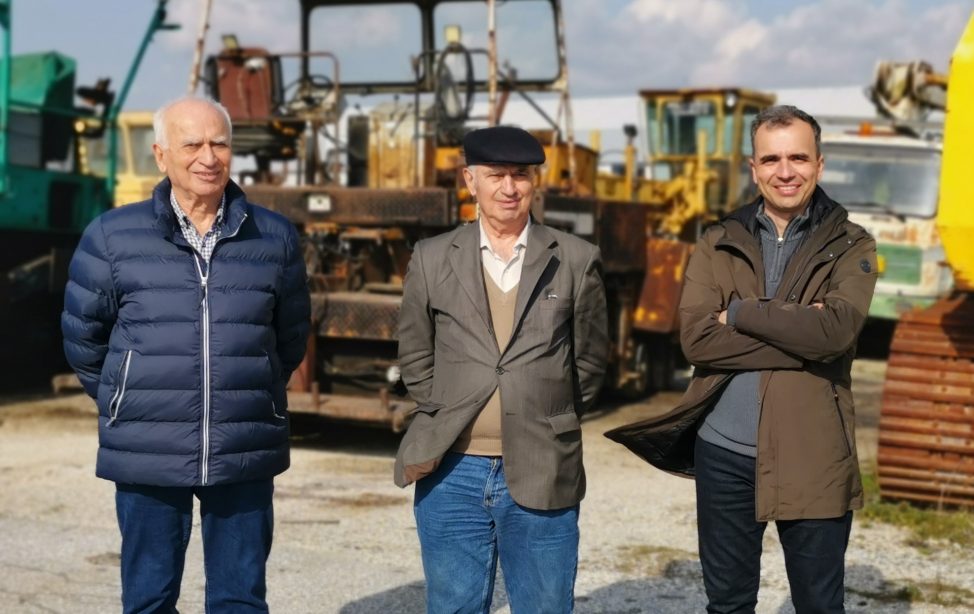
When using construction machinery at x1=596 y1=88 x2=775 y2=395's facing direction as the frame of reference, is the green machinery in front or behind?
in front

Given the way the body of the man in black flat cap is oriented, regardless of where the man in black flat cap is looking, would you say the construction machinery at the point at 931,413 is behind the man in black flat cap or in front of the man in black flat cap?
behind

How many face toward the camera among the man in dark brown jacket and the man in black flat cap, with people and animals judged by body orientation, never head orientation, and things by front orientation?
2

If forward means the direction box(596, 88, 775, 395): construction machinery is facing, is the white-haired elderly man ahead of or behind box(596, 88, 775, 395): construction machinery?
ahead

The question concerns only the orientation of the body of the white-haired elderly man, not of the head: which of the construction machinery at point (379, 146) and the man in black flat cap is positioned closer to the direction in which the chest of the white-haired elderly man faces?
the man in black flat cap

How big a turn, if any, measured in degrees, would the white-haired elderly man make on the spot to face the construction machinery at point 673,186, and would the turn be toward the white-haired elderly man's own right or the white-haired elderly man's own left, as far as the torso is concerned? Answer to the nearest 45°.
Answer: approximately 135° to the white-haired elderly man's own left

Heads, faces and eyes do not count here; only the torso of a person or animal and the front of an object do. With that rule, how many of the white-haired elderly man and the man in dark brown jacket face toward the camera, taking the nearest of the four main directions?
2

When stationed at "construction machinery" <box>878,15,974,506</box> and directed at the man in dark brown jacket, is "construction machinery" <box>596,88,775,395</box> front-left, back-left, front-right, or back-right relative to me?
back-right

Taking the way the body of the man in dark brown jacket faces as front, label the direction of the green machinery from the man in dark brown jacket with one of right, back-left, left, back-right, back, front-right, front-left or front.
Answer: back-right

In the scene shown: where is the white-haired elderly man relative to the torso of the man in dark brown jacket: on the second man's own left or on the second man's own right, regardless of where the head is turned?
on the second man's own right

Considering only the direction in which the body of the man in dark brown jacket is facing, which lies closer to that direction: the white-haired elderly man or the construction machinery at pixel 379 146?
the white-haired elderly man

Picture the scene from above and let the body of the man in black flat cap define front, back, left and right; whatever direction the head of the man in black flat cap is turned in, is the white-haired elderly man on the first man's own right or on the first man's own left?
on the first man's own right

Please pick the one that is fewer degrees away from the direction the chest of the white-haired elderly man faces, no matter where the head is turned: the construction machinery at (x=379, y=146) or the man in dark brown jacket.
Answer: the man in dark brown jacket

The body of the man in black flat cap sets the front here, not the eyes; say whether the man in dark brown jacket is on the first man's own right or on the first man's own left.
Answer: on the first man's own left
